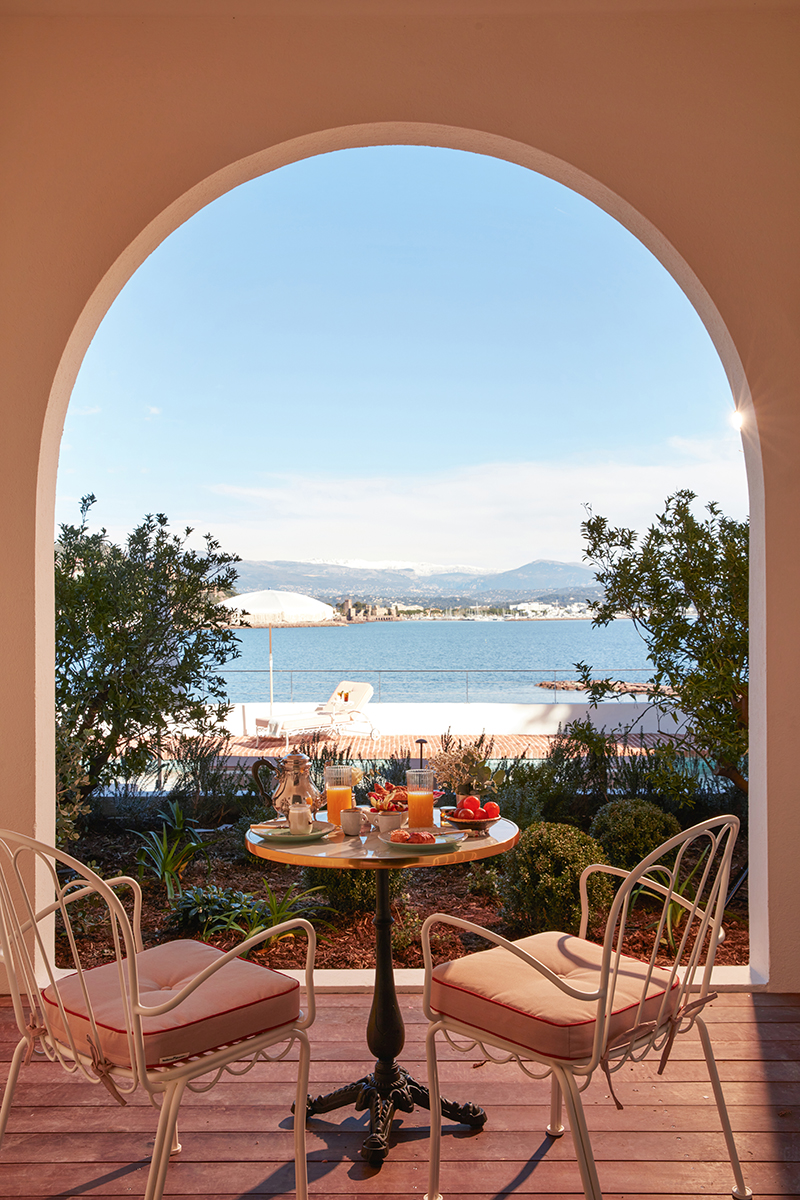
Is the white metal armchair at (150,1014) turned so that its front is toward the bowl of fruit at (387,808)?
yes

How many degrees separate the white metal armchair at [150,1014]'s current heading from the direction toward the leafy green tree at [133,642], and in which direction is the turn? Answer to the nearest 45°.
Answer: approximately 45° to its left

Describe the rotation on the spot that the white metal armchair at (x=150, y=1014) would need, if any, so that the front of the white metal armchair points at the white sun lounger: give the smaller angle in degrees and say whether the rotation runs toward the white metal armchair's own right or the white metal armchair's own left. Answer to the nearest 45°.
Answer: approximately 45° to the white metal armchair's own left

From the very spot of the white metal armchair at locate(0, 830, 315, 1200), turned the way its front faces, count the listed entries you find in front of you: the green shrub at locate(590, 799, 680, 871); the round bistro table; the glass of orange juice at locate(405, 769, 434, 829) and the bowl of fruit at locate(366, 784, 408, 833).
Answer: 4

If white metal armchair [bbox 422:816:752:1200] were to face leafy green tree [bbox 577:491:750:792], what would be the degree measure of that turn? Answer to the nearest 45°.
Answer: approximately 45° to its right

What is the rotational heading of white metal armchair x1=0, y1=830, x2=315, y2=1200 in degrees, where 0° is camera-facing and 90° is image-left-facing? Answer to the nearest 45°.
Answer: approximately 225°

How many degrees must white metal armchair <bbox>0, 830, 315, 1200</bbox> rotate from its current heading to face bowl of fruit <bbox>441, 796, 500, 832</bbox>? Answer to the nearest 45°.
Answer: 0° — it already faces it

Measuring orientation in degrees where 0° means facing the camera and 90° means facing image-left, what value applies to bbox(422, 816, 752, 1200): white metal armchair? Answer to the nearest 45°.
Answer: approximately 135°

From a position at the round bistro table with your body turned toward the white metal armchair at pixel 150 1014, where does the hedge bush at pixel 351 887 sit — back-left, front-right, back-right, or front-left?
back-right
